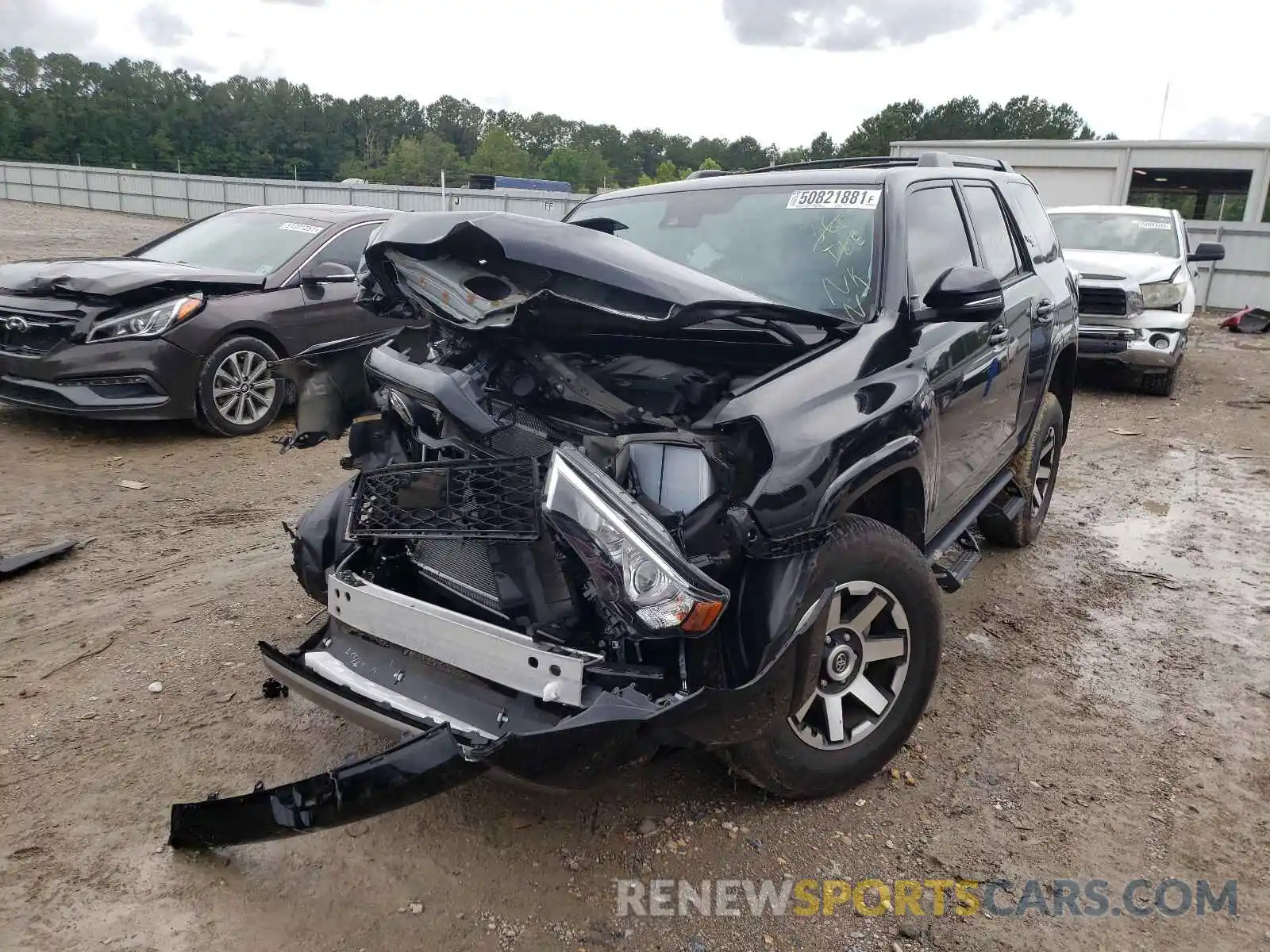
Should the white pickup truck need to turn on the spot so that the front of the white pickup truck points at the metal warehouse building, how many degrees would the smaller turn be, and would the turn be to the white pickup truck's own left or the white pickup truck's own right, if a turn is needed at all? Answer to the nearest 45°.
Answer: approximately 180°

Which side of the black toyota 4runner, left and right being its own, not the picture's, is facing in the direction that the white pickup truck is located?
back

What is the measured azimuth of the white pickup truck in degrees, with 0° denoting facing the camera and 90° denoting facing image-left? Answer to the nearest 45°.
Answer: approximately 0°

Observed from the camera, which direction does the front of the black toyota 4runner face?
facing the viewer and to the left of the viewer

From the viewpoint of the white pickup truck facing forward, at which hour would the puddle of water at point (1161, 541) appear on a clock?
The puddle of water is roughly at 12 o'clock from the white pickup truck.

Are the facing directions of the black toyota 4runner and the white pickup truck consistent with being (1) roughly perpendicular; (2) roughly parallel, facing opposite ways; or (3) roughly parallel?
roughly parallel

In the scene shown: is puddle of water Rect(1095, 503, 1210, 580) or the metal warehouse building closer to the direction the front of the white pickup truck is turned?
the puddle of water

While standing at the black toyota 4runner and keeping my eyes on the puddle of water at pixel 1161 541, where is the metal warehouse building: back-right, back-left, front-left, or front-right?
front-left

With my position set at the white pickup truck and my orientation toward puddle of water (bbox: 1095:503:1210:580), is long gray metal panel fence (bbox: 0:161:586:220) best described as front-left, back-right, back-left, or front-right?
back-right

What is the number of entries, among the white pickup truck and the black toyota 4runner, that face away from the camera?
0

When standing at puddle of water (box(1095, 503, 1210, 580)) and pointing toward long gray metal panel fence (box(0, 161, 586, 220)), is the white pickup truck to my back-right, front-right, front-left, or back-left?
front-right

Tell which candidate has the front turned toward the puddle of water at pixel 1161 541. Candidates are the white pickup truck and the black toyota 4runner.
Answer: the white pickup truck

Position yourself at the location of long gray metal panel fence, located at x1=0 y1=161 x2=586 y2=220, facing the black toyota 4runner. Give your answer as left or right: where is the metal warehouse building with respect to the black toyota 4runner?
left

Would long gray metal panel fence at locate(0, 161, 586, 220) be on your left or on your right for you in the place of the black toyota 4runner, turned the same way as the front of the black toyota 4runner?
on your right

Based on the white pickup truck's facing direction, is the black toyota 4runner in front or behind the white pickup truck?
in front

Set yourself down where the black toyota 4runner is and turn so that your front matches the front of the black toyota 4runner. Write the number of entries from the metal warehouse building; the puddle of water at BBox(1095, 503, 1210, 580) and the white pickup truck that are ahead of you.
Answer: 0
